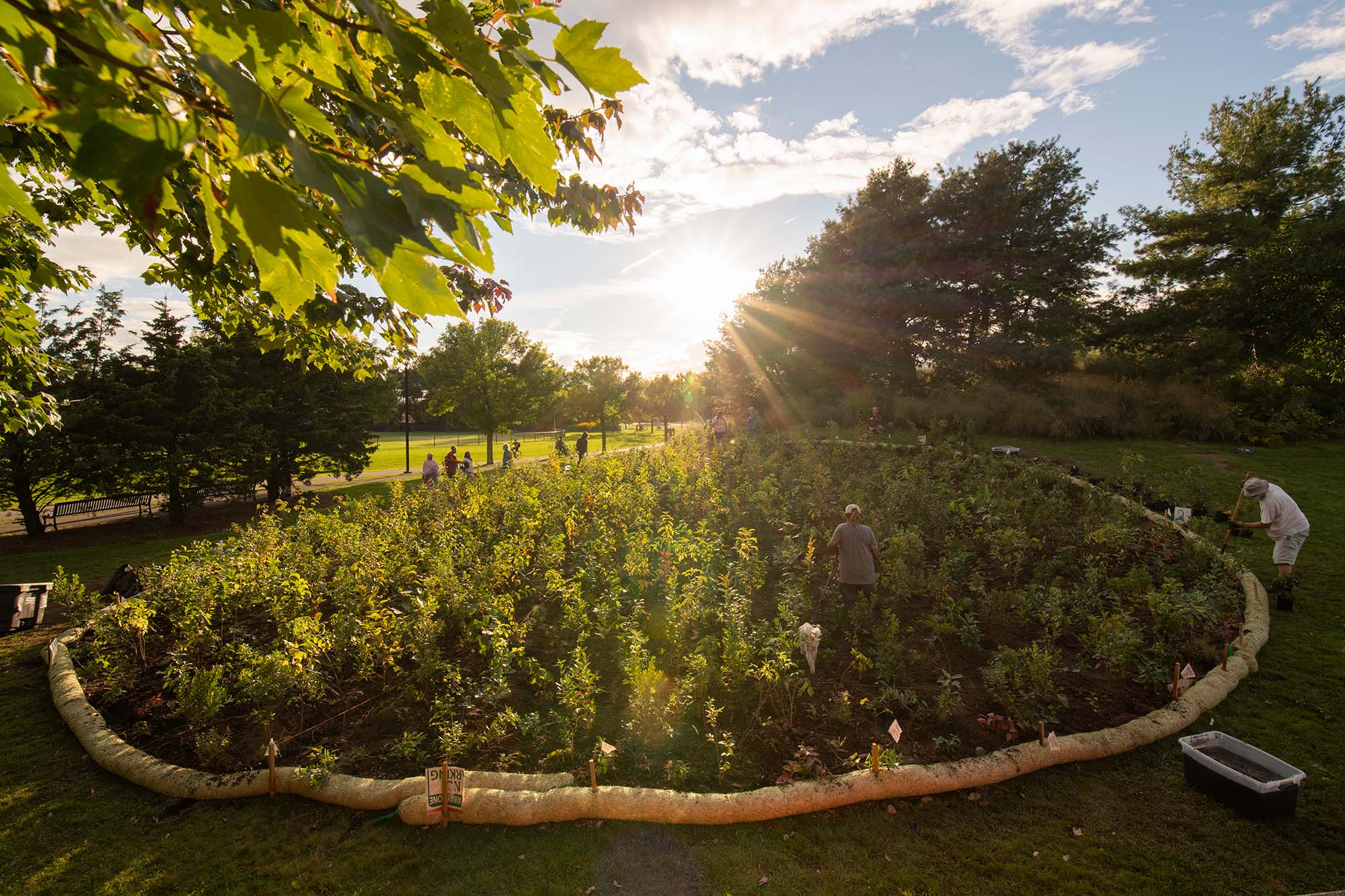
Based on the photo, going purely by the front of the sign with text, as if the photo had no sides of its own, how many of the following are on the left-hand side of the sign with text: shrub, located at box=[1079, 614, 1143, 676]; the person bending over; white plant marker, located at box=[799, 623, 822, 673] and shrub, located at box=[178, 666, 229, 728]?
3

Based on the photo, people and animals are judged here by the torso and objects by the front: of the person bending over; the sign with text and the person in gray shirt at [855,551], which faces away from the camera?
the person in gray shirt

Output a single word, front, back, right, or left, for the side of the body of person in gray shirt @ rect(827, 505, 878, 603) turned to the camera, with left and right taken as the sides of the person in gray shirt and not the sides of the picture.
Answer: back

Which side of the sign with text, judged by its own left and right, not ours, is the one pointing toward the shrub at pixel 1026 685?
left

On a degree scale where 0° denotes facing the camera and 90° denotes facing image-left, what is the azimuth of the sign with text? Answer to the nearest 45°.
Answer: approximately 0°

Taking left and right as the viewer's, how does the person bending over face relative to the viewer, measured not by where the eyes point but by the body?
facing to the left of the viewer

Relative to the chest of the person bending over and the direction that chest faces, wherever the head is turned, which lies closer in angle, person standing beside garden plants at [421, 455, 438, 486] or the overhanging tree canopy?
the person standing beside garden plants

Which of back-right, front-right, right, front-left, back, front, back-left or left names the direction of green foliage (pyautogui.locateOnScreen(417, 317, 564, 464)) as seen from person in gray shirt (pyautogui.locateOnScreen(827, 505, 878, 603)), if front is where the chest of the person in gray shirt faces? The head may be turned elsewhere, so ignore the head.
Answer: front-left

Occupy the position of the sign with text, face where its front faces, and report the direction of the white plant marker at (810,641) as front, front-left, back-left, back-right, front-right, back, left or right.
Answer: left

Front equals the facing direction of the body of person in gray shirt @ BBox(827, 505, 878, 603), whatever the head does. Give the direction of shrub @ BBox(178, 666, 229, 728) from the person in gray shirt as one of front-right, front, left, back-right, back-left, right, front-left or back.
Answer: back-left

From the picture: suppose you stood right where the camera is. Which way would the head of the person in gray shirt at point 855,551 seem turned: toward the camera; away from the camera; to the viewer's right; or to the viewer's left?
away from the camera

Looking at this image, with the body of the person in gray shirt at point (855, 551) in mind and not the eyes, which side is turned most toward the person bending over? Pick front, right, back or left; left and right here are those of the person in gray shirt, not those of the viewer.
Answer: right

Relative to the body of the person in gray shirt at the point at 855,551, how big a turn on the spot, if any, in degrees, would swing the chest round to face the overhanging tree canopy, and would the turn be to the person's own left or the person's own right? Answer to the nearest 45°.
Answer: approximately 180°

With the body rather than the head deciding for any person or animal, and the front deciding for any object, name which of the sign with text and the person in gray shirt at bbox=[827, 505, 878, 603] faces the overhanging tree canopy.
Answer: the sign with text

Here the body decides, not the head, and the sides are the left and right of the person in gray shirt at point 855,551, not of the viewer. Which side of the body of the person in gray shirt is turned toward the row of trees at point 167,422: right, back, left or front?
left

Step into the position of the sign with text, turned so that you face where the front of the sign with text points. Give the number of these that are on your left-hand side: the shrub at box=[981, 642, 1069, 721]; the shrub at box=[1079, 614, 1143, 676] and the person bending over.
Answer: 3

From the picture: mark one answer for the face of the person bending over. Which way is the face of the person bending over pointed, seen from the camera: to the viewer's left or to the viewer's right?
to the viewer's left

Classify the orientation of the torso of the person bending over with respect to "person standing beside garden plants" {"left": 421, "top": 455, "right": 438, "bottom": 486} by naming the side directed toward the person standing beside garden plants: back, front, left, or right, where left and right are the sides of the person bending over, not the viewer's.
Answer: front
